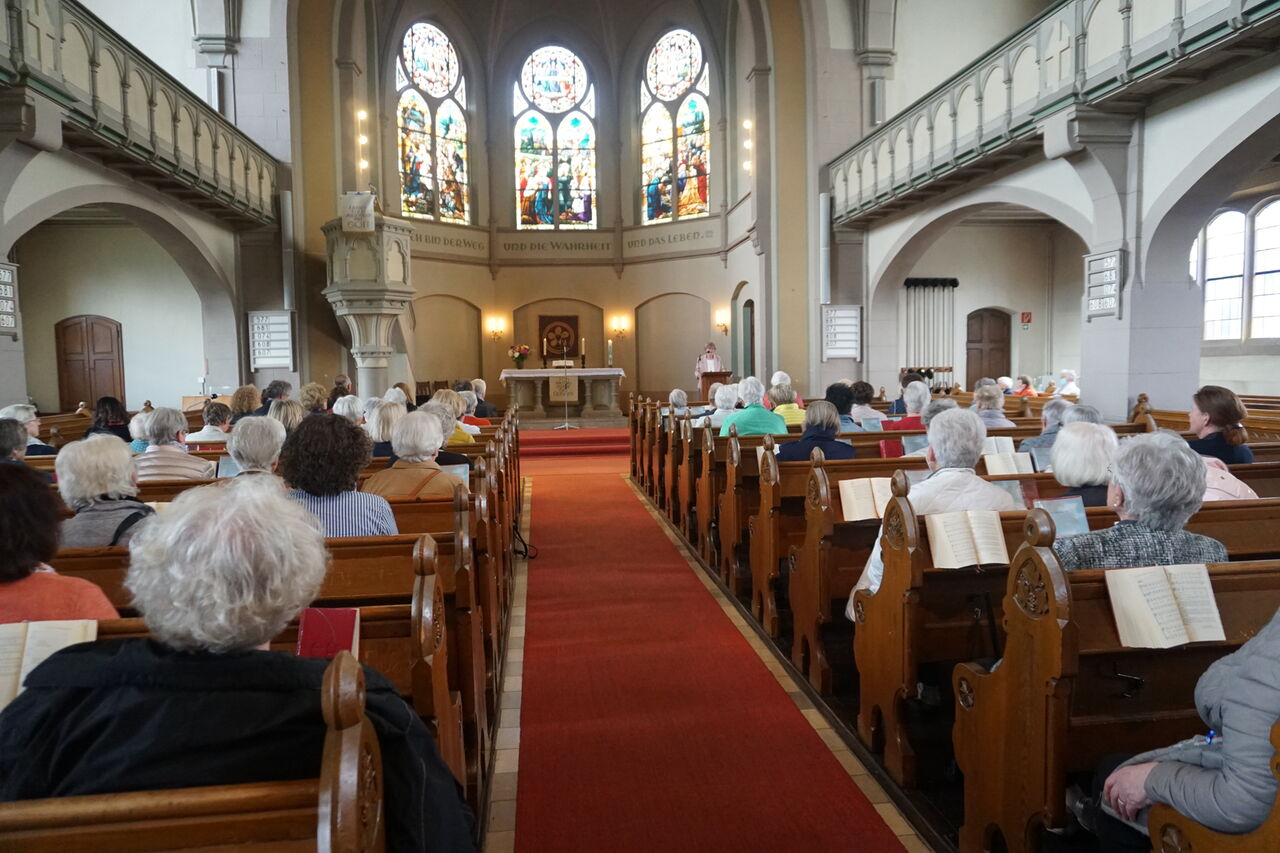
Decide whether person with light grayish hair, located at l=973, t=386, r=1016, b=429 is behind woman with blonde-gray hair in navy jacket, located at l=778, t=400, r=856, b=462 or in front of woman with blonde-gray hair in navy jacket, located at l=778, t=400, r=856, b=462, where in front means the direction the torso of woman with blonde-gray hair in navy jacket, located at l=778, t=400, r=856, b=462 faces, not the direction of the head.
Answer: in front

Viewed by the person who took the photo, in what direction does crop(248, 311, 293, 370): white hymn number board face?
facing the viewer

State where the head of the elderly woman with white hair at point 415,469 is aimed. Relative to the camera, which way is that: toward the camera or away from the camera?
away from the camera

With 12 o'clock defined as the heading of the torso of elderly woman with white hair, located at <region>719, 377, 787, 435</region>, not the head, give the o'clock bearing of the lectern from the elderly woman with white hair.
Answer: The lectern is roughly at 12 o'clock from the elderly woman with white hair.

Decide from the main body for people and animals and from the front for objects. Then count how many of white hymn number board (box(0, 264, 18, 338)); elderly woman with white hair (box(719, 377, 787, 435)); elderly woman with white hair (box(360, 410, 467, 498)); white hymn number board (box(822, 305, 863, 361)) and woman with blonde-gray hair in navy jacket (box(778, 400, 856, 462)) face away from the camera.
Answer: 3

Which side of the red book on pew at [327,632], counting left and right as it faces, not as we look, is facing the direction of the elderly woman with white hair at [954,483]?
left

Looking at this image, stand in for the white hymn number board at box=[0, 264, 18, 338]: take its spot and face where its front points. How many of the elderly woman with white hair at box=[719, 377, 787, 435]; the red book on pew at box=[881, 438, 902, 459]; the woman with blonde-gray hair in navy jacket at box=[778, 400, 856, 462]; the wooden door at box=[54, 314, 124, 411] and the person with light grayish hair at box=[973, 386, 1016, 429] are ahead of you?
4

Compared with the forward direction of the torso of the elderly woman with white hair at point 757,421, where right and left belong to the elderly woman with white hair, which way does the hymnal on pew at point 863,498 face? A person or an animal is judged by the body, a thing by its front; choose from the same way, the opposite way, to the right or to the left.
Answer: the opposite way

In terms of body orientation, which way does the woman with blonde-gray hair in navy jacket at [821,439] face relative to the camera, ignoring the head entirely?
away from the camera

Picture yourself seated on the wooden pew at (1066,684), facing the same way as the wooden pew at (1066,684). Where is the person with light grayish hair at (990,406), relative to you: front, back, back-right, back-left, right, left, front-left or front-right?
front-right

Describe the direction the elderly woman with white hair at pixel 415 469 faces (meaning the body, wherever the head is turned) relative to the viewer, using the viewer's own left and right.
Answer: facing away from the viewer

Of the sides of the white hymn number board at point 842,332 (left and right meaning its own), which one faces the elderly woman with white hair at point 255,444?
front

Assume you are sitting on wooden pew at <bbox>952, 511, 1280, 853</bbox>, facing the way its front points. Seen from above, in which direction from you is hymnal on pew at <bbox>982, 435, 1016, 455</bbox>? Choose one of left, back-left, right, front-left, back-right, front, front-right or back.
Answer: front-right

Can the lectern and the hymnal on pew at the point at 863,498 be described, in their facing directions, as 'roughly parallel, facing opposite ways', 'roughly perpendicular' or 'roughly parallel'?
roughly parallel

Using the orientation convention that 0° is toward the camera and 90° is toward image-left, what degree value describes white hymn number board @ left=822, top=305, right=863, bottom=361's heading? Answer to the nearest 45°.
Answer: approximately 0°

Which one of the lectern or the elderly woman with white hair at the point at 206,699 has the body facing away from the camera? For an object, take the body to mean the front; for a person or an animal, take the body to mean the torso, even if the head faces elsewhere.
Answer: the elderly woman with white hair

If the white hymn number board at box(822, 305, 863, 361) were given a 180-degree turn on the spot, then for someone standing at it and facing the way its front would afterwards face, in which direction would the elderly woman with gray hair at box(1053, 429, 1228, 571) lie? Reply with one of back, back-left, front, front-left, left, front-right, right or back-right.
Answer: back

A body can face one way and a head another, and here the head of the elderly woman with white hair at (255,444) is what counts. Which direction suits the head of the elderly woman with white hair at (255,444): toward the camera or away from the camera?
away from the camera

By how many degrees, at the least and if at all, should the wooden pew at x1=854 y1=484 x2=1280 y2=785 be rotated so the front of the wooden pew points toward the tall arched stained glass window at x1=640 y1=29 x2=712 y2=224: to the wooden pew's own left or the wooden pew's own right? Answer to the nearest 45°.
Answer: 0° — it already faces it

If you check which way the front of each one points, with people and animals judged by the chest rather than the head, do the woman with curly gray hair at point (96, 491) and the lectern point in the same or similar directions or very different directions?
very different directions
